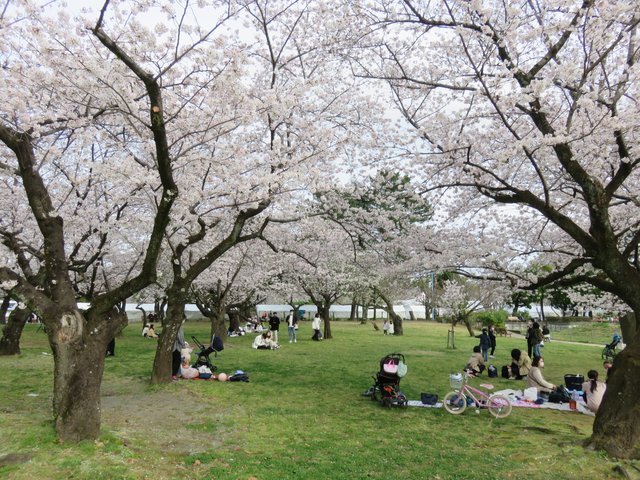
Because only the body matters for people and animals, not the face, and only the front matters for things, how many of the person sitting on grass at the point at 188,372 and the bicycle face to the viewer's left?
1

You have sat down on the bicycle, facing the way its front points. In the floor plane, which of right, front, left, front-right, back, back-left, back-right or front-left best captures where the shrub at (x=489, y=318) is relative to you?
right

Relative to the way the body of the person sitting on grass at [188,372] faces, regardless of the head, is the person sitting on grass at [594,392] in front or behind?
in front

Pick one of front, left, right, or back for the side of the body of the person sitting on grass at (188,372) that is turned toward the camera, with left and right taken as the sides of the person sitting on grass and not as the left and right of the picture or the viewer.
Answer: right

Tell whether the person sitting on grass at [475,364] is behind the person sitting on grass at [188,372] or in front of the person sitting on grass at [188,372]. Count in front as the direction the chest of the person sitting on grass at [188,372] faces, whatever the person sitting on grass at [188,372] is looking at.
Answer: in front

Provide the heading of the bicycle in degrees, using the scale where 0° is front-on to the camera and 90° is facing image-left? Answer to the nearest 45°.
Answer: approximately 90°

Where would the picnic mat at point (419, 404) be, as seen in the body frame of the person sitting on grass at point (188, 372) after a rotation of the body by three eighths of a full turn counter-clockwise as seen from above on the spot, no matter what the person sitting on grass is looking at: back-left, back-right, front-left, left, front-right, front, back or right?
back
